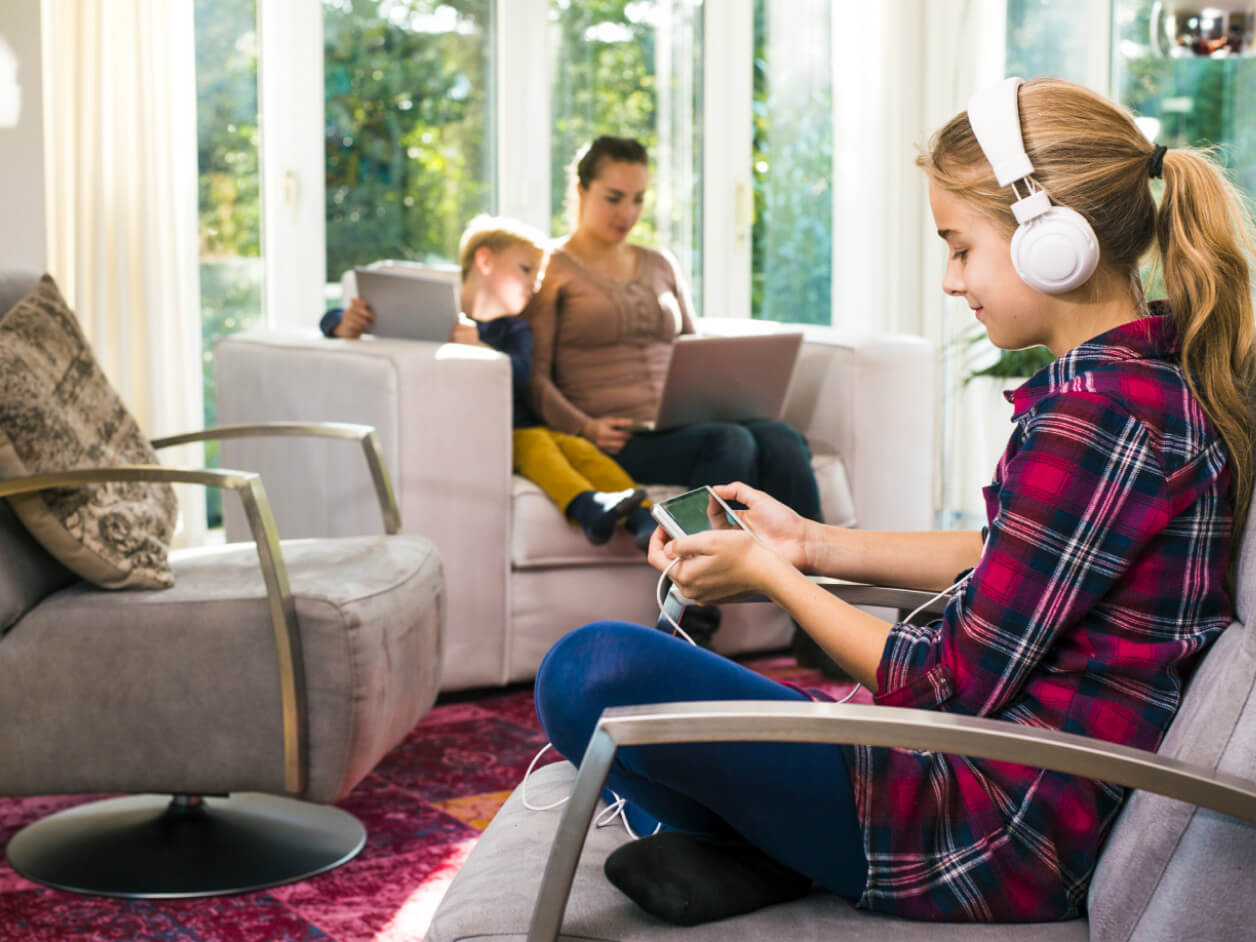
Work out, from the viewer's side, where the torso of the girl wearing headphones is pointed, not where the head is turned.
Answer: to the viewer's left

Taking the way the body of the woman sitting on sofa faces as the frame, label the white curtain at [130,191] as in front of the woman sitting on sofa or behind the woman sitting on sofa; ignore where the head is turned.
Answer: behind

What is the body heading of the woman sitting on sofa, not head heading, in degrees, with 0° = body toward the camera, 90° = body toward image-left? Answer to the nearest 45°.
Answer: approximately 315°

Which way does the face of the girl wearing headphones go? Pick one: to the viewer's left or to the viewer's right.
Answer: to the viewer's left

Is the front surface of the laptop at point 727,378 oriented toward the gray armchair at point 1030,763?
no

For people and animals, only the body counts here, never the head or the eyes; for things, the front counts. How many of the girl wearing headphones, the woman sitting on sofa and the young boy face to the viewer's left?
1

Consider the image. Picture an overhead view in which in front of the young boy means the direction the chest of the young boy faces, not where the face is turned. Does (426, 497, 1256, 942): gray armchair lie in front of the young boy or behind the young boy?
in front

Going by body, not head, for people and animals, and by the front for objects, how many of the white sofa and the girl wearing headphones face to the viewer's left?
1

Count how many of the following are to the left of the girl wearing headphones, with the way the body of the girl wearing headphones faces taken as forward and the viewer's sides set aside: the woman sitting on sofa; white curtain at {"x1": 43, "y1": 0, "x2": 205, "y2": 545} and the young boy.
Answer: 0

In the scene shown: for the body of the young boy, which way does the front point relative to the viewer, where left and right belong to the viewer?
facing the viewer and to the right of the viewer

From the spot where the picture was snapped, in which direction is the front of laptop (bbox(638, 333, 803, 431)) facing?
facing away from the viewer and to the left of the viewer

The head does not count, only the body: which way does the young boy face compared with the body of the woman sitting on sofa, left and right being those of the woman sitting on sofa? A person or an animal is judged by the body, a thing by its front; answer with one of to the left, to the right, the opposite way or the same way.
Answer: the same way

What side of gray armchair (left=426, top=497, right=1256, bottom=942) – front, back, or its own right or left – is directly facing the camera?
left

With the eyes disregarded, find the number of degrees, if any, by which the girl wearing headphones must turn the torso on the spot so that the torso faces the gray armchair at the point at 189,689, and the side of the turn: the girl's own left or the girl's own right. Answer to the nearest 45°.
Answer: approximately 45° to the girl's own right
